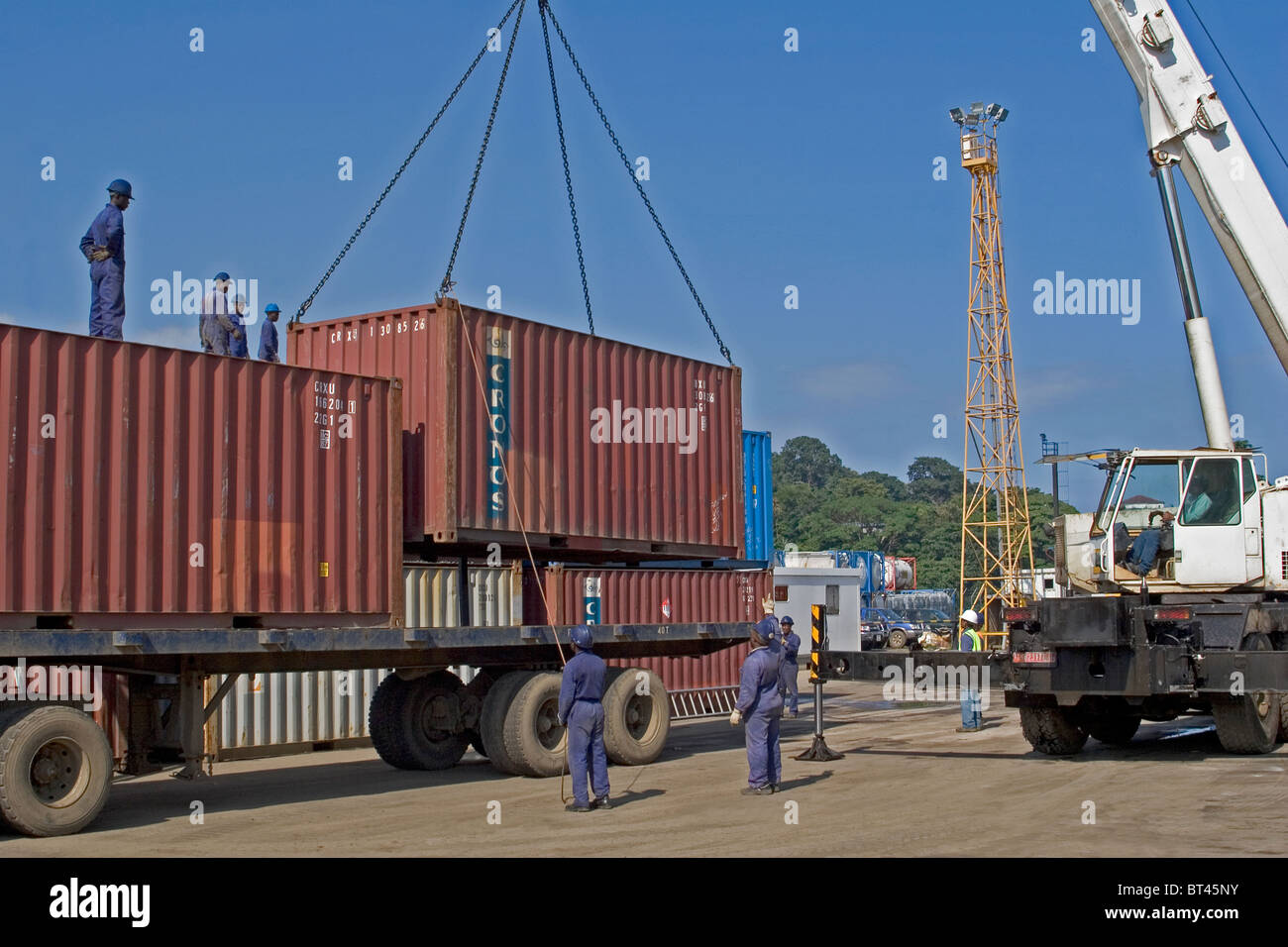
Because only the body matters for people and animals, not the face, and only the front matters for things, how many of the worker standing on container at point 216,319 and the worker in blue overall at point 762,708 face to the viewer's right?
1

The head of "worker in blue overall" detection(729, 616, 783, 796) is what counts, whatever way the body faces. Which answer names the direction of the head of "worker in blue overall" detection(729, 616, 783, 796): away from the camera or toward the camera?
away from the camera

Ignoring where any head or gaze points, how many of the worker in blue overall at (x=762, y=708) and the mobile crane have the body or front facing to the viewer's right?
0

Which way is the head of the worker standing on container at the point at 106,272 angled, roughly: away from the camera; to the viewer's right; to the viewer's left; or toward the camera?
to the viewer's right

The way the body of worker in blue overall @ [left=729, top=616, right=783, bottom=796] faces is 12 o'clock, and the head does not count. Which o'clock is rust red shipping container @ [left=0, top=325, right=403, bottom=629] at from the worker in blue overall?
The rust red shipping container is roughly at 10 o'clock from the worker in blue overall.

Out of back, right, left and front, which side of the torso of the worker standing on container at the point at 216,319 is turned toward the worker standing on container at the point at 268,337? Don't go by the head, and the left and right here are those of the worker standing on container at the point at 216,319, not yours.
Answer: left

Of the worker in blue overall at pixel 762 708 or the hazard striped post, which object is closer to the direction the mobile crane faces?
the hazard striped post

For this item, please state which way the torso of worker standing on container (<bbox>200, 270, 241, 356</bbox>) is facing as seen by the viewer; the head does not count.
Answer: to the viewer's right
